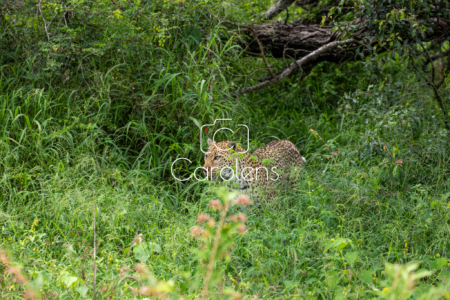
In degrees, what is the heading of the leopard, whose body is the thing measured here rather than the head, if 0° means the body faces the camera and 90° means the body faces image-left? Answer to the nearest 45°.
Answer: approximately 45°

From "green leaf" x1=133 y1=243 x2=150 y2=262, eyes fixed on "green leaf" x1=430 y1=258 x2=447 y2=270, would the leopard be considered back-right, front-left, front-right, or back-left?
front-left

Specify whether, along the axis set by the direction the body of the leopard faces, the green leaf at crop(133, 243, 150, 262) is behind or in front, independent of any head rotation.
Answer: in front

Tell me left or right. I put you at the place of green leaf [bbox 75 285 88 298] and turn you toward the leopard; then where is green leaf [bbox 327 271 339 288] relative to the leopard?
right

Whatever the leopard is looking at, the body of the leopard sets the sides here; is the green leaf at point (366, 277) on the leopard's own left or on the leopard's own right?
on the leopard's own left

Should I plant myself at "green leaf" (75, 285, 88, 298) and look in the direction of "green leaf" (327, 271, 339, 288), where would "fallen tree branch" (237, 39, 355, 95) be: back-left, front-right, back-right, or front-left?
front-left

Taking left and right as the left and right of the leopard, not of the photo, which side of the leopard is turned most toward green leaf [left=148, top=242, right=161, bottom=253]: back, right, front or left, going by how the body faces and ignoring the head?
front

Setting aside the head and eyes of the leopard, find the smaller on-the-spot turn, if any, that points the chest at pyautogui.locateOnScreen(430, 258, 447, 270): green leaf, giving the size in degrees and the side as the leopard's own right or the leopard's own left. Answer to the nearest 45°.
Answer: approximately 90° to the leopard's own left

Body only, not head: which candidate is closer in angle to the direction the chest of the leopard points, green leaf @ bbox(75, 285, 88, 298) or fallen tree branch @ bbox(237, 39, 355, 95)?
the green leaf

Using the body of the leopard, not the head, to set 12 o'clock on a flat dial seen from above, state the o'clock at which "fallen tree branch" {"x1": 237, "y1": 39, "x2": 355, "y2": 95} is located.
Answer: The fallen tree branch is roughly at 5 o'clock from the leopard.
